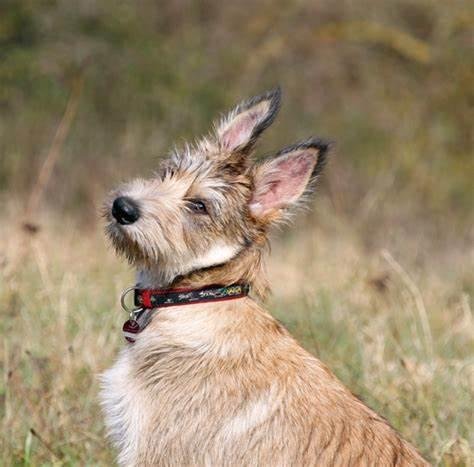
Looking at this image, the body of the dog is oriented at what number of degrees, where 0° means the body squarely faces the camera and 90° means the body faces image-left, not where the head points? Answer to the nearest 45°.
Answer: approximately 90°
